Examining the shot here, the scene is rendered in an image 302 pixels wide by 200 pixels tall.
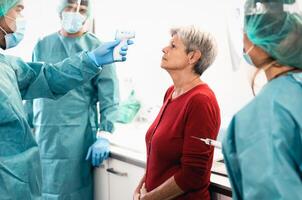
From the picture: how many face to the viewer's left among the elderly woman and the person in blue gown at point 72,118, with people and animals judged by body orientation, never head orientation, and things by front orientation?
1

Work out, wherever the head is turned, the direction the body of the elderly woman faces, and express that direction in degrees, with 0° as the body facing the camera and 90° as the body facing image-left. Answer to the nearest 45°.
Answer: approximately 90°

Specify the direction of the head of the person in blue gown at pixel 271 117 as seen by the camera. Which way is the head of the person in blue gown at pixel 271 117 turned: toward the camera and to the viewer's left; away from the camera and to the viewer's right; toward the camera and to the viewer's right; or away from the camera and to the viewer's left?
away from the camera and to the viewer's left

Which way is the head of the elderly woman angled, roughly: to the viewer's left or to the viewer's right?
to the viewer's left

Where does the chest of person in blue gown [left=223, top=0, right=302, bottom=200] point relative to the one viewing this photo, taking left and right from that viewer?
facing away from the viewer and to the left of the viewer

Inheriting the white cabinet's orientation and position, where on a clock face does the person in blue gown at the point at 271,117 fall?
The person in blue gown is roughly at 10 o'clock from the white cabinet.

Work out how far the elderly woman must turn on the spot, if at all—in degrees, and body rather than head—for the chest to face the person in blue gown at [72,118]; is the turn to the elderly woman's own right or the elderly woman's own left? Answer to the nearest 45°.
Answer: approximately 45° to the elderly woman's own right

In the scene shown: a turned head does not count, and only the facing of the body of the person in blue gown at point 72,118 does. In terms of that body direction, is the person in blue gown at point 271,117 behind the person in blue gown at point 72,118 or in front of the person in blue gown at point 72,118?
in front

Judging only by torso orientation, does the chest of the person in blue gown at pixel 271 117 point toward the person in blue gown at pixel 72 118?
yes

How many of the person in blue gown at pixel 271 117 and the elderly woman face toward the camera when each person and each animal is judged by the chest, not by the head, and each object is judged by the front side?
0

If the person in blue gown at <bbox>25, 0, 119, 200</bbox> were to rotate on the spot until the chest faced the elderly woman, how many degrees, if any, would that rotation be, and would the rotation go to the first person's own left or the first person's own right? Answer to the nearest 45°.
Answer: approximately 45° to the first person's own left
